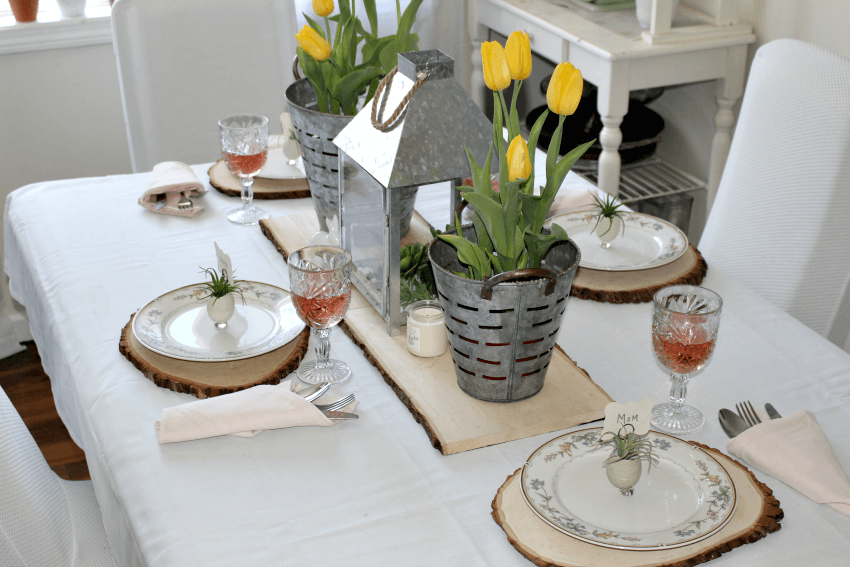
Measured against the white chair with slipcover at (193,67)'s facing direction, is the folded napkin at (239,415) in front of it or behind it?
in front

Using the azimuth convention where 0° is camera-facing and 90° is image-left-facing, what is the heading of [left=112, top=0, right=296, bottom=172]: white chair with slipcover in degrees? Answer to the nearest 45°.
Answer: approximately 0°

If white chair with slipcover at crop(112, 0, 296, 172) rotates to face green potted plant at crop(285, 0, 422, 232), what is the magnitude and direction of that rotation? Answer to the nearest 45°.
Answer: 0° — it already faces it

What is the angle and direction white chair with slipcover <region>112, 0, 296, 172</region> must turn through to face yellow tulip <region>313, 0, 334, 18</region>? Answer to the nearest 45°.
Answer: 0° — it already faces it

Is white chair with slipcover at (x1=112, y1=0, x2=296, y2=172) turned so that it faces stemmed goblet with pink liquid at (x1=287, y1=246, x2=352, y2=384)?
yes

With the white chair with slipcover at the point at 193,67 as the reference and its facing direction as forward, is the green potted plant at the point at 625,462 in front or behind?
in front

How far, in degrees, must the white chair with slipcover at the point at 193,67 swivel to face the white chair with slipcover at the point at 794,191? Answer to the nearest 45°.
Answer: approximately 45° to its left

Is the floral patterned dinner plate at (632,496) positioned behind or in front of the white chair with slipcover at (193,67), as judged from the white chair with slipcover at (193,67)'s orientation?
in front

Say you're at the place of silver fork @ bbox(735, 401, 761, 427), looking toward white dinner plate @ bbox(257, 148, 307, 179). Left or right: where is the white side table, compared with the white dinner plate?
right

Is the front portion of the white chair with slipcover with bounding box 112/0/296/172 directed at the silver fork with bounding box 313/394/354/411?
yes
